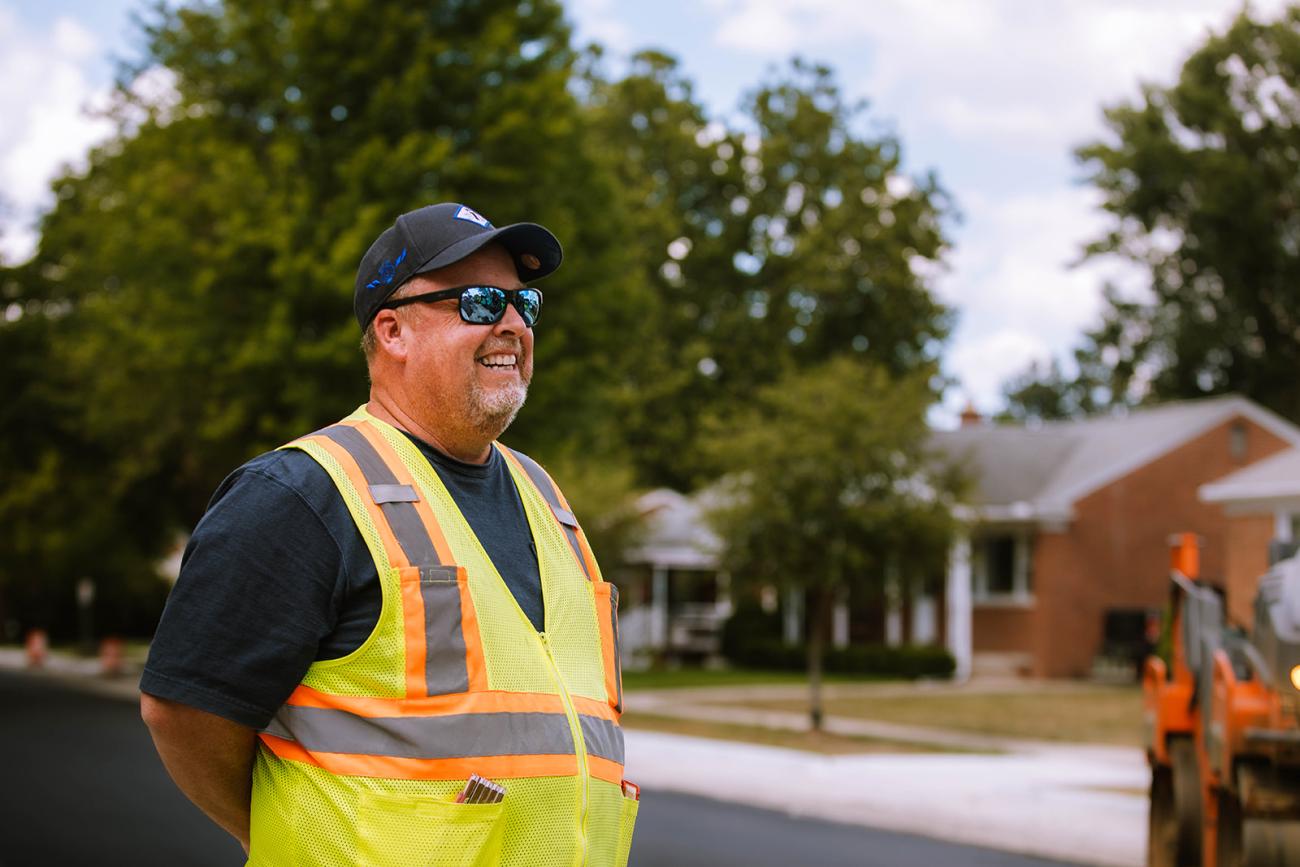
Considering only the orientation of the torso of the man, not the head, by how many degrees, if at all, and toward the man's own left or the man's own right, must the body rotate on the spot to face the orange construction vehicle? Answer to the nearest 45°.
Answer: approximately 90° to the man's own left

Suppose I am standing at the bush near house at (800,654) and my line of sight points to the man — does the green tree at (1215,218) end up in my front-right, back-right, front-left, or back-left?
back-left

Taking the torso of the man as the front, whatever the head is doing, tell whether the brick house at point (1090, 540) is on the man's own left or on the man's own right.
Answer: on the man's own left

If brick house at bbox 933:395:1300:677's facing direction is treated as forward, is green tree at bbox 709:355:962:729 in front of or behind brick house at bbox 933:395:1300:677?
in front

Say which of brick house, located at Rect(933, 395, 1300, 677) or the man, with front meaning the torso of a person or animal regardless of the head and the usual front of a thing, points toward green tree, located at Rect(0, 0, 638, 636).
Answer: the brick house

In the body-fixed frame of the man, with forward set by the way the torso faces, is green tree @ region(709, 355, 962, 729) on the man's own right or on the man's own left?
on the man's own left

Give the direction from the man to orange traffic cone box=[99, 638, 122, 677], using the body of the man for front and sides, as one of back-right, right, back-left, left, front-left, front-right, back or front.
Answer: back-left

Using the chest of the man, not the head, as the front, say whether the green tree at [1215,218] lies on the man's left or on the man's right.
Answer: on the man's left

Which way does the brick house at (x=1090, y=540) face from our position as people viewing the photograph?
facing the viewer and to the left of the viewer

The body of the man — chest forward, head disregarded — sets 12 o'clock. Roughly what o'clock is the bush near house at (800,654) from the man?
The bush near house is roughly at 8 o'clock from the man.

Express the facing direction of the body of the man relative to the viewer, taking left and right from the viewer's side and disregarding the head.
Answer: facing the viewer and to the right of the viewer

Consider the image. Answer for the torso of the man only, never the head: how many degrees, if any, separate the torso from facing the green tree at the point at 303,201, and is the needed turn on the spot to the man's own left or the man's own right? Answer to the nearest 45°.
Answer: approximately 135° to the man's own left

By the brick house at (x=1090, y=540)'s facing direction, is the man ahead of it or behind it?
ahead
